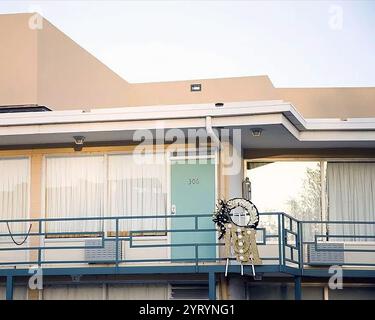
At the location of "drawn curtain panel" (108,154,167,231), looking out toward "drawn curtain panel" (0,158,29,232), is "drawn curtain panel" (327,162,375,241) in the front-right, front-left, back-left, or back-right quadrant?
back-right

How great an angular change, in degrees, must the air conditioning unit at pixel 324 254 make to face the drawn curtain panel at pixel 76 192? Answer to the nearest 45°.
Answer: approximately 90° to its right

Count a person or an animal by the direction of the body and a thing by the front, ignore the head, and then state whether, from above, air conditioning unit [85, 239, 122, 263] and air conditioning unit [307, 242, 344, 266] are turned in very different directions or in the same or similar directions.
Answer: same or similar directions

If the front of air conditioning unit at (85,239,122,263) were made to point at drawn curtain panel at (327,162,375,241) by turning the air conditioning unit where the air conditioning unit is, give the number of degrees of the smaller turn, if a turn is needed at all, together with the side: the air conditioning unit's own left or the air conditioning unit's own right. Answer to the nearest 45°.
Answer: approximately 90° to the air conditioning unit's own left

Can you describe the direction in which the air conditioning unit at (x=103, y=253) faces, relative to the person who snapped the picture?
facing the viewer

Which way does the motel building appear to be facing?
toward the camera

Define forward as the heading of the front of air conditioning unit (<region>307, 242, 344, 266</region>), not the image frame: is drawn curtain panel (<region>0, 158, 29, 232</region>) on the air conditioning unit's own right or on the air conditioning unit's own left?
on the air conditioning unit's own right

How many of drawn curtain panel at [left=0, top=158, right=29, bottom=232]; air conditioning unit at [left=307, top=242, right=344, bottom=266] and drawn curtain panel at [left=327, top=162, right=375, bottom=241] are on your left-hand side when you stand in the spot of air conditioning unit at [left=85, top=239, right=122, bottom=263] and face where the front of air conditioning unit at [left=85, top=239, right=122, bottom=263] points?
2

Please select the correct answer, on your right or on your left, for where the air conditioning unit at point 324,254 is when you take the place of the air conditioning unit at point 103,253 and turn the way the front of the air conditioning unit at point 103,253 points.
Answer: on your left

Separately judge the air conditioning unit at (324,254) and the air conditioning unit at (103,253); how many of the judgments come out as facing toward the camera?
2

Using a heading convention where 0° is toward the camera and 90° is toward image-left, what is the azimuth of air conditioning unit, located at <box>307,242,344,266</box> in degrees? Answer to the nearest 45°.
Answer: approximately 0°

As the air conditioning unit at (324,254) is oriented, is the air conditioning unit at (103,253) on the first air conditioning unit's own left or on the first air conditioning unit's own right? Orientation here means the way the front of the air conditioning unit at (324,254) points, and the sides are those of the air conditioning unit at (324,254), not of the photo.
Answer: on the first air conditioning unit's own right
